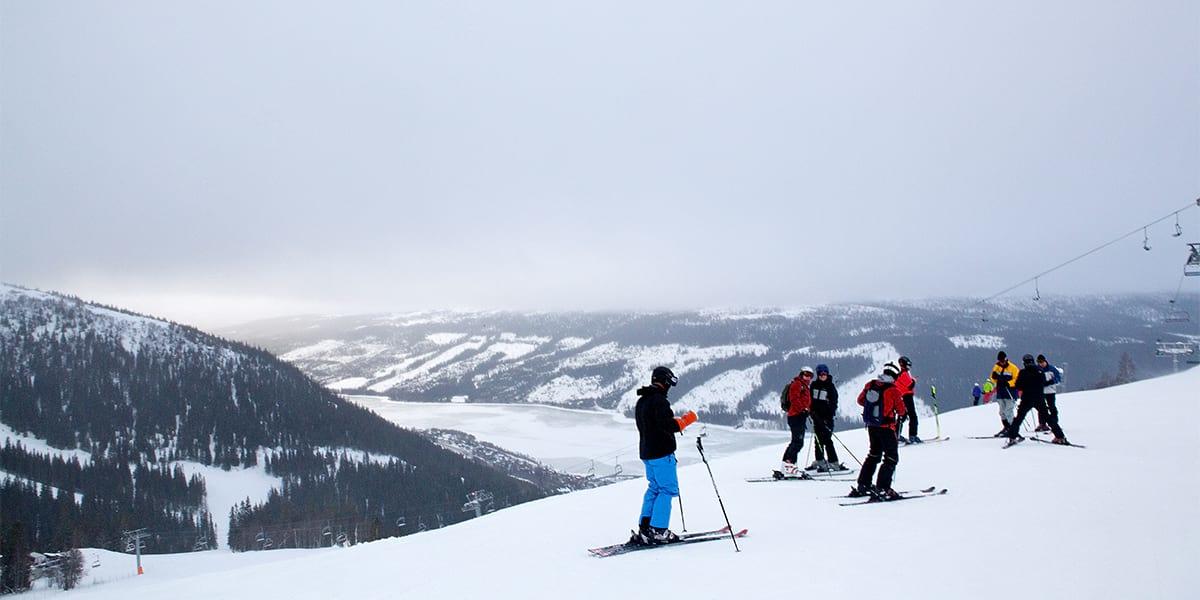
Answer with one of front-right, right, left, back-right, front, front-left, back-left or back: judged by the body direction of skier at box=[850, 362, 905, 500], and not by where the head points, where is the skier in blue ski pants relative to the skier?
back

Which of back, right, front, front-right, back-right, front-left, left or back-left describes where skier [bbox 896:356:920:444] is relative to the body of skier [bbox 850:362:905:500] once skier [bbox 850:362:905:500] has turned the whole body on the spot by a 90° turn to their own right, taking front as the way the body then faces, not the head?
back-left

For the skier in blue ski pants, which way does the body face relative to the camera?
to the viewer's right

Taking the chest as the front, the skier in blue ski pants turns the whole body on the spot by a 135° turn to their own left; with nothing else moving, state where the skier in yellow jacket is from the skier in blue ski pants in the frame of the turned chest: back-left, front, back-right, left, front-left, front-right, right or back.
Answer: right

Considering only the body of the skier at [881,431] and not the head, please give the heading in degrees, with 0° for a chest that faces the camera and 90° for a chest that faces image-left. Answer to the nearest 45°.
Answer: approximately 225°

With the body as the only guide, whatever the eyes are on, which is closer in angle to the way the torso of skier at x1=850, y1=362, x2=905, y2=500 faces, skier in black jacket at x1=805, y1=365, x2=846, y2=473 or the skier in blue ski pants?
the skier in black jacket

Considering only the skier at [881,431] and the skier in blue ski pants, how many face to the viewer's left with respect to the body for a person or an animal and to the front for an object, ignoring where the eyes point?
0

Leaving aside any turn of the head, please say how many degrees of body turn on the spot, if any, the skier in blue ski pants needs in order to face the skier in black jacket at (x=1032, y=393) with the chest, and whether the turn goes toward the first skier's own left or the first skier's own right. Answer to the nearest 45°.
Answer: approximately 45° to the first skier's own left

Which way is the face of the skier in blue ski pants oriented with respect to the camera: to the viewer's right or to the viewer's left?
to the viewer's right

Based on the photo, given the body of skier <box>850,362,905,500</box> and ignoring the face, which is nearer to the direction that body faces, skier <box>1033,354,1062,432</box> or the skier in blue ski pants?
the skier

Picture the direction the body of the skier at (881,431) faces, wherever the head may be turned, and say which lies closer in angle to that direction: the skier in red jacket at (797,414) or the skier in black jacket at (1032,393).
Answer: the skier in black jacket
